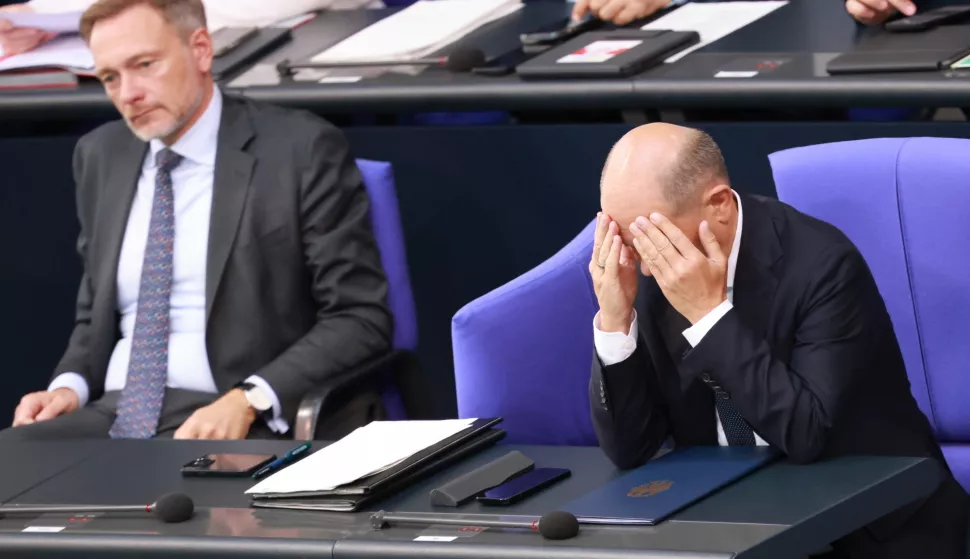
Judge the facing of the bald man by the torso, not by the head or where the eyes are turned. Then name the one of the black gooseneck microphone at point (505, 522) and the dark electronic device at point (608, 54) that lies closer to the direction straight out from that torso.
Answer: the black gooseneck microphone

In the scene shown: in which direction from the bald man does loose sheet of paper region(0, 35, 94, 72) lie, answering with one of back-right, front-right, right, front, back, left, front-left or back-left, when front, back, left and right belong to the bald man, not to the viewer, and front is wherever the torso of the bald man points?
right

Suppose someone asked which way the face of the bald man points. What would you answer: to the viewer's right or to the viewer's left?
to the viewer's left

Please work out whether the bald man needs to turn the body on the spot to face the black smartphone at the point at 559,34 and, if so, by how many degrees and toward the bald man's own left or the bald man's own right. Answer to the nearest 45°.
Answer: approximately 135° to the bald man's own right

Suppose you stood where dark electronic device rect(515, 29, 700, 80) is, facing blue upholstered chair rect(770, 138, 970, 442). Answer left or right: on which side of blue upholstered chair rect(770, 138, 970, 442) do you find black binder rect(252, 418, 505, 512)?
right

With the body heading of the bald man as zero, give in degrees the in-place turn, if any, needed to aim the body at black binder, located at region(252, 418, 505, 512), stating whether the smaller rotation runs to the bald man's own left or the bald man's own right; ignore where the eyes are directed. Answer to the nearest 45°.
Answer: approximately 45° to the bald man's own right

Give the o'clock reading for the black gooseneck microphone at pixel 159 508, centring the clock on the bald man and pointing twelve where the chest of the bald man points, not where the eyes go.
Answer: The black gooseneck microphone is roughly at 1 o'clock from the bald man.
